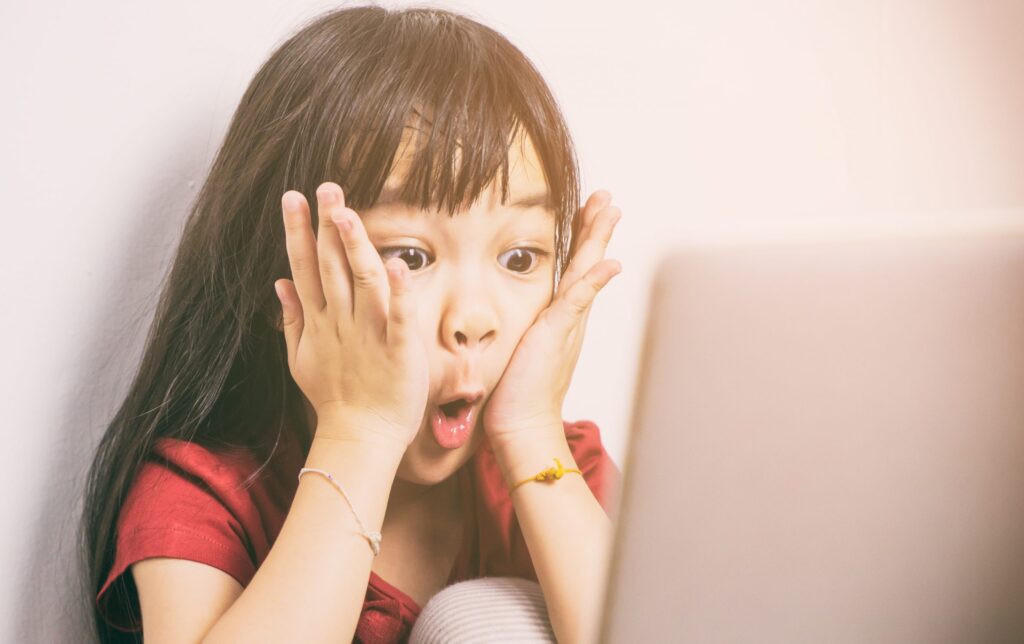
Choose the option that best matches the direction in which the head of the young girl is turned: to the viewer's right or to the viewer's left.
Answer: to the viewer's right

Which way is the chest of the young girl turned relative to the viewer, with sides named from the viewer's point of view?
facing the viewer and to the right of the viewer
